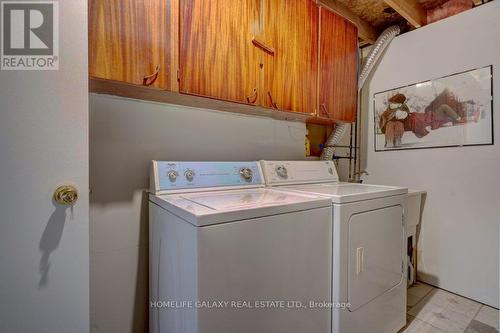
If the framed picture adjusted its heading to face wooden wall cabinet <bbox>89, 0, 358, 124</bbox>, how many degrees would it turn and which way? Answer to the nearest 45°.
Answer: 0° — it already faces it

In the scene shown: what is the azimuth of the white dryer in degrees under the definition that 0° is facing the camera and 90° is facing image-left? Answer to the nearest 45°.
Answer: approximately 315°

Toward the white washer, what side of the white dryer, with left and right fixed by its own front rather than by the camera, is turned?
right

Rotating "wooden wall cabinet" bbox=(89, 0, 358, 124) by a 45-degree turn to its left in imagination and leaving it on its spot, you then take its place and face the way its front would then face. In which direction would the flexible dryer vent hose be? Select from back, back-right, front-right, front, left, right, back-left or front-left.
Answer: front-left

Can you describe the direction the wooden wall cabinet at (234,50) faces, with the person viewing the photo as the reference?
facing the viewer and to the right of the viewer

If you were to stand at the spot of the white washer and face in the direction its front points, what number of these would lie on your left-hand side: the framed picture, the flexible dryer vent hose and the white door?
2

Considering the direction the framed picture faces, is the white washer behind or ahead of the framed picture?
ahead

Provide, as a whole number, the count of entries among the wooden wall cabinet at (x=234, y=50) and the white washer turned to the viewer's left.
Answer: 0

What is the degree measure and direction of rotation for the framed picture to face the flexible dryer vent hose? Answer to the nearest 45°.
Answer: approximately 45° to its right

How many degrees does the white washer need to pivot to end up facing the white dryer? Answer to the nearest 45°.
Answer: approximately 90° to its left

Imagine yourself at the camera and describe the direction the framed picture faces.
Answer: facing the viewer and to the left of the viewer
